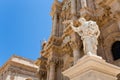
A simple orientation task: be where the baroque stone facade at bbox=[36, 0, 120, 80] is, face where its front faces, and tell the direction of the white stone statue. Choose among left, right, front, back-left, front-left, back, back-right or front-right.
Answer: front-left
